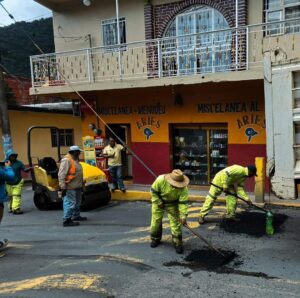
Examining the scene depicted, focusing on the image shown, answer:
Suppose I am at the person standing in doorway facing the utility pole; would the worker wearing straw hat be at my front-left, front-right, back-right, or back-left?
back-left

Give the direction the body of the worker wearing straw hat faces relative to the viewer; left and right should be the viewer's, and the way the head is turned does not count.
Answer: facing the viewer and to the right of the viewer

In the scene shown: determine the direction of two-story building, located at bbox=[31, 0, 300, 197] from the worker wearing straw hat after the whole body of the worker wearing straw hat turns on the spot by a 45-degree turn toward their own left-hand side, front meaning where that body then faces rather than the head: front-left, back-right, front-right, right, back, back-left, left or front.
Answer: left

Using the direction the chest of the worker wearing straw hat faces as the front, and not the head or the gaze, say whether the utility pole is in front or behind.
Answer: behind

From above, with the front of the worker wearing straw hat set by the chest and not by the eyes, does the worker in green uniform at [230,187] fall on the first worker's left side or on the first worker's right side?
on the first worker's left side

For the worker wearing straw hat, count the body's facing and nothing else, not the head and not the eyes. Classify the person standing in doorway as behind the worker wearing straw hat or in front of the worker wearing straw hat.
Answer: behind

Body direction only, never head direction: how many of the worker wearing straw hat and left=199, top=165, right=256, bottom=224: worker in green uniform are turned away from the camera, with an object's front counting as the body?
0
